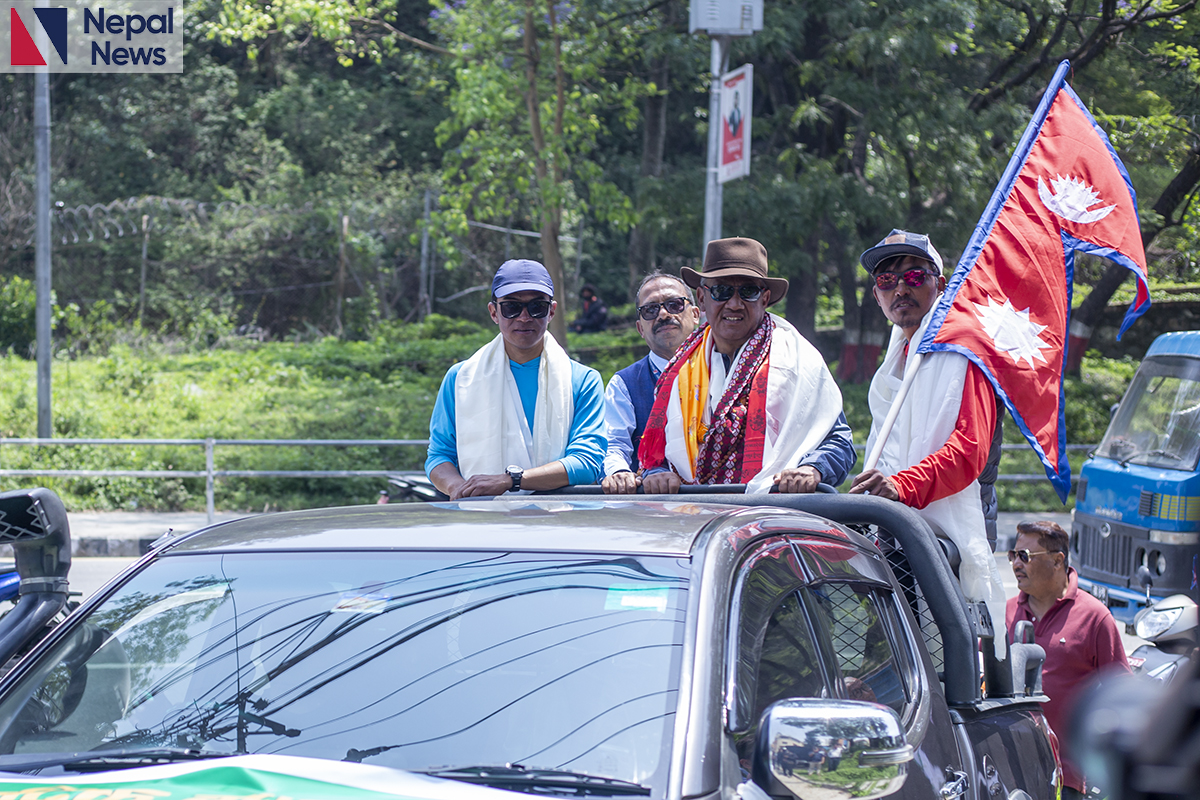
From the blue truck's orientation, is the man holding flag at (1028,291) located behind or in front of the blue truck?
in front

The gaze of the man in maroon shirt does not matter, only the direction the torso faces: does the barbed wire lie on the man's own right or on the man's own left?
on the man's own right

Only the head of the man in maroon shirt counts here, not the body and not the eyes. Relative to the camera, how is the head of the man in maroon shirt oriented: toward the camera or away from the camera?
toward the camera

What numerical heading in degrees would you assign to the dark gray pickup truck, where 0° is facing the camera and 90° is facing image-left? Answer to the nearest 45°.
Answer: approximately 45°

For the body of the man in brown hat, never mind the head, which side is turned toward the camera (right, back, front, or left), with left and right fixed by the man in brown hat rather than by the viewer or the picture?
front

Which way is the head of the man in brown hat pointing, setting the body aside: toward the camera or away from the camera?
toward the camera

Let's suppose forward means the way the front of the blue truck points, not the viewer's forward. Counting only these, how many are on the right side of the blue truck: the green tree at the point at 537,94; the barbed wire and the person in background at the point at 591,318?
3

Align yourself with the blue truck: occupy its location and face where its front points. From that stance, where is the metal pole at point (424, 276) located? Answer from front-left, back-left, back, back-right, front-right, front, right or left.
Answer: right

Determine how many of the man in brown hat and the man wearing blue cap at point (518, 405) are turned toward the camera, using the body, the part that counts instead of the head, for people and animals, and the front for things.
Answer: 2

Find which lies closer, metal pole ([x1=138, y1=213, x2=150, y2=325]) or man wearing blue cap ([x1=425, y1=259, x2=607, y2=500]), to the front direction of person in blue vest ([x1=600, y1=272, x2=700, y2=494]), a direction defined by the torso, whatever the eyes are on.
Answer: the man wearing blue cap

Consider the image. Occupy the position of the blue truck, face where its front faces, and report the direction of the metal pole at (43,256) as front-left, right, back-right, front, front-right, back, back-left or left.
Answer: front-right

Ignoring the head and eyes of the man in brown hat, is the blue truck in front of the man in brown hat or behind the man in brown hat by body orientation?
behind

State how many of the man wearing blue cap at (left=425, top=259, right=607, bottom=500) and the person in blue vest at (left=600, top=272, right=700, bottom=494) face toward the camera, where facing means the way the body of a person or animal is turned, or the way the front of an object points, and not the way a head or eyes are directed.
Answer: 2

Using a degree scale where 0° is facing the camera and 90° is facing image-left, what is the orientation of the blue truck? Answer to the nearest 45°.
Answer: approximately 45°

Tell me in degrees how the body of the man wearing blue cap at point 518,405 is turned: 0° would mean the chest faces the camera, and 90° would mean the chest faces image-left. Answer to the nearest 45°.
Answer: approximately 0°

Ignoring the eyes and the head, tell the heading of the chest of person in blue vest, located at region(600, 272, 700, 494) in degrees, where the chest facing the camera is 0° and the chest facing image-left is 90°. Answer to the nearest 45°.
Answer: approximately 0°

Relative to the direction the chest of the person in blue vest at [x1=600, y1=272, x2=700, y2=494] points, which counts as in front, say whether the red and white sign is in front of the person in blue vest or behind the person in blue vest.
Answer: behind
